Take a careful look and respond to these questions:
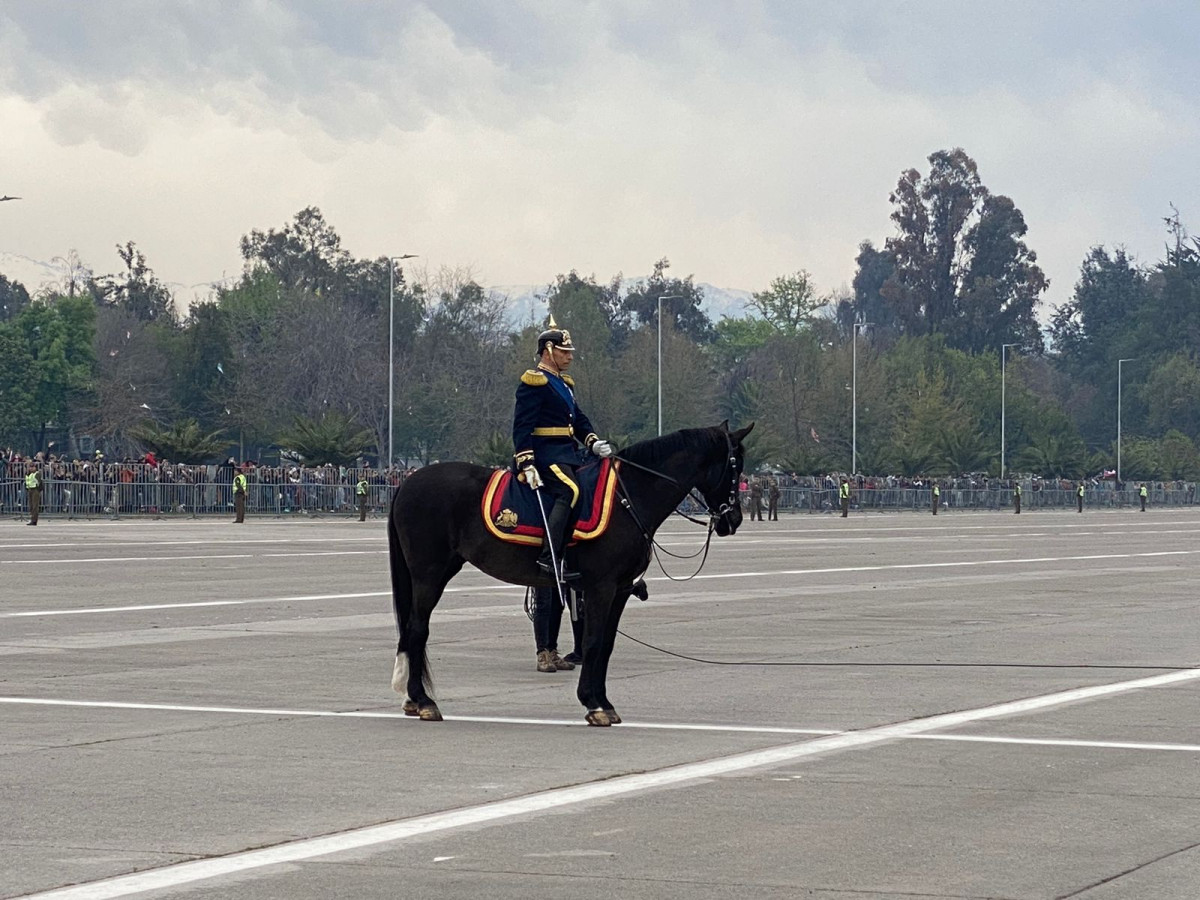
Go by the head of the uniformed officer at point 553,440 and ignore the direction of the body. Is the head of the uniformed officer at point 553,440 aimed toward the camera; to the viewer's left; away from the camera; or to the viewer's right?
to the viewer's right

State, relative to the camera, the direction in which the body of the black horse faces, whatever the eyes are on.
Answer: to the viewer's right
